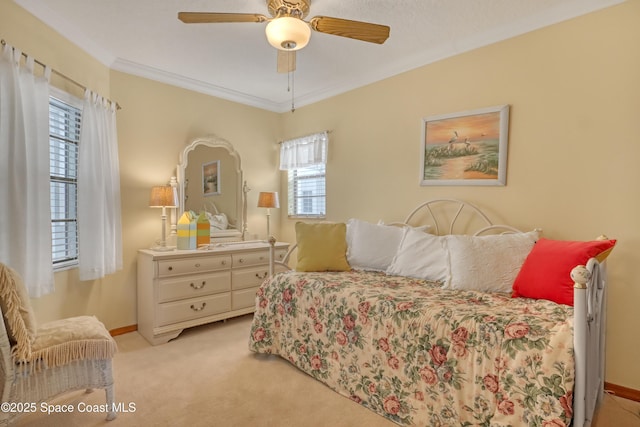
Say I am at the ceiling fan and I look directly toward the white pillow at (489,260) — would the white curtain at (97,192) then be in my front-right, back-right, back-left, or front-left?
back-left

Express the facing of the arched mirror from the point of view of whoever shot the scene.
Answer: facing the viewer and to the right of the viewer

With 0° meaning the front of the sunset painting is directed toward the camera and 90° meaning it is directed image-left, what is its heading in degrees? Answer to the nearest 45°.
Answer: approximately 45°

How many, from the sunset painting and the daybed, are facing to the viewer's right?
0

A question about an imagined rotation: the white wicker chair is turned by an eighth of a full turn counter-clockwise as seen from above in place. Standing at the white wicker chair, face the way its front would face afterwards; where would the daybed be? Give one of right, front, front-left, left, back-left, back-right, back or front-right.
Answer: right

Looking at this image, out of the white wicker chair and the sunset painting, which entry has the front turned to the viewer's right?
the white wicker chair

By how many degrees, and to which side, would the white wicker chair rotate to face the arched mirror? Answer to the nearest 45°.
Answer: approximately 45° to its left

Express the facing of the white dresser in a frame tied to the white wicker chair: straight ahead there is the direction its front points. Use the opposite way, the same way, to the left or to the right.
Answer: to the right

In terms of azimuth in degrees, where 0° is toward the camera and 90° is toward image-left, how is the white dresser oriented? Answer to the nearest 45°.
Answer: approximately 315°

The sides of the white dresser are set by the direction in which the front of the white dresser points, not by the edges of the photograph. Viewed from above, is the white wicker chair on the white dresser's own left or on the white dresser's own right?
on the white dresser's own right

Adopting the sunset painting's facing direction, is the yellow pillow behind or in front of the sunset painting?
in front

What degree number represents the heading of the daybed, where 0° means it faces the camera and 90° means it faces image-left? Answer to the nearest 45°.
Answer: approximately 45°

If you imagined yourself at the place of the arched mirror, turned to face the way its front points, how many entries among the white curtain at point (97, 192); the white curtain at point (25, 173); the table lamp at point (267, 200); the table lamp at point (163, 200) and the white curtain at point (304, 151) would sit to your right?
3

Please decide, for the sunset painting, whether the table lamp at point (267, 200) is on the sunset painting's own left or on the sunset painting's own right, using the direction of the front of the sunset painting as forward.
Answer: on the sunset painting's own right
